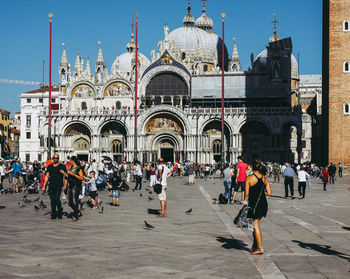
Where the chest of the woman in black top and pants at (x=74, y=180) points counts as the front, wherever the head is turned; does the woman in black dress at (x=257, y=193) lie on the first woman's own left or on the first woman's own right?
on the first woman's own left

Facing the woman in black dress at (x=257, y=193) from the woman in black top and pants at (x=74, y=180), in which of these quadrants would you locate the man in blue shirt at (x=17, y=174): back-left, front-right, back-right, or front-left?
back-left

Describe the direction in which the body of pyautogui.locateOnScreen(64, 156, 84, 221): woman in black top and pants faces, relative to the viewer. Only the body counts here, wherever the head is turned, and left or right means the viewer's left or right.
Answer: facing the viewer and to the left of the viewer

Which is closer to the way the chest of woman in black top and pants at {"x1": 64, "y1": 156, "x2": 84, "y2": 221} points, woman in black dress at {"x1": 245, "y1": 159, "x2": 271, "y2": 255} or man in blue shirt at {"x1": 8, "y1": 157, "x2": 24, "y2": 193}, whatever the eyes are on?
the woman in black dress

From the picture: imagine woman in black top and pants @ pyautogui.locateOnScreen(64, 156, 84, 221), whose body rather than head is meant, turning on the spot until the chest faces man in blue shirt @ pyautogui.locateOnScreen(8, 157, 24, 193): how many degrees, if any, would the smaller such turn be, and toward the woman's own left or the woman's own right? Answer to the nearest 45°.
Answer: approximately 135° to the woman's own right
